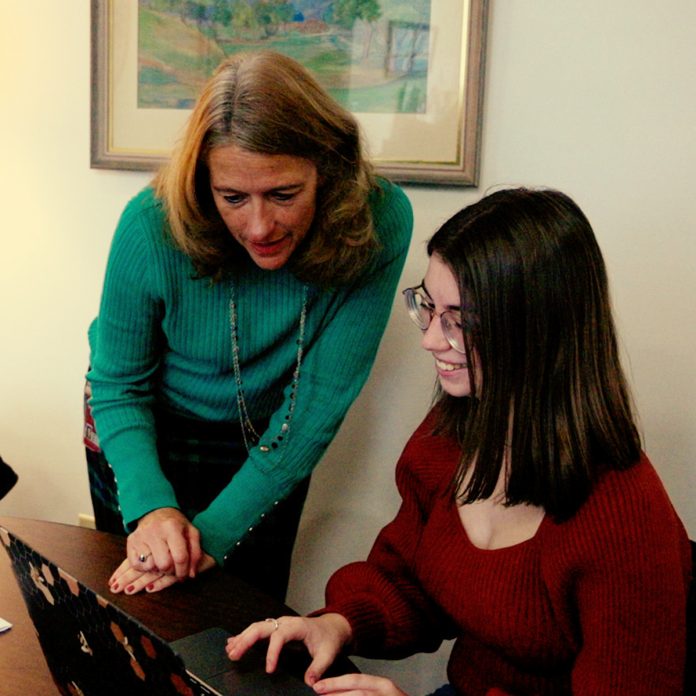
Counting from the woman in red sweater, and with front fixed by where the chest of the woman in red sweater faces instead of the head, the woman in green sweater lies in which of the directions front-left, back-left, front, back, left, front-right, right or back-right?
right

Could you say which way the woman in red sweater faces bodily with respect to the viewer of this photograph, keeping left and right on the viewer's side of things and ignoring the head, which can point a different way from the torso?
facing the viewer and to the left of the viewer

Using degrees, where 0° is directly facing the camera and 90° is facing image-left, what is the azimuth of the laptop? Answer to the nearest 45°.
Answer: approximately 225°

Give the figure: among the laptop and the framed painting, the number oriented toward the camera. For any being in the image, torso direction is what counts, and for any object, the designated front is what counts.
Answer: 1

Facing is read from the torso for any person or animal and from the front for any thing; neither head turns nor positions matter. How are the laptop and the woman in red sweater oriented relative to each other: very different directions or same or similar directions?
very different directions

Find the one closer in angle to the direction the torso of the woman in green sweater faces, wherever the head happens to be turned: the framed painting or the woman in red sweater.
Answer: the woman in red sweater

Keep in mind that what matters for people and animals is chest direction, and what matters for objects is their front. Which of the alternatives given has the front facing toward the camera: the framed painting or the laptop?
the framed painting

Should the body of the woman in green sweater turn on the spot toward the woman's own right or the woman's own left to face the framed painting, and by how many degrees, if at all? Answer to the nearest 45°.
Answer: approximately 180°

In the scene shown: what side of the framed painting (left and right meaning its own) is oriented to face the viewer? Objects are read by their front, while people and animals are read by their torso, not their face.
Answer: front

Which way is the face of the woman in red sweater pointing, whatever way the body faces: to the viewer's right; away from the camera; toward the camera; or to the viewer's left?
to the viewer's left

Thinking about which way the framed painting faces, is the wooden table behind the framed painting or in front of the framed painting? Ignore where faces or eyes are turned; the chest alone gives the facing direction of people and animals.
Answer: in front

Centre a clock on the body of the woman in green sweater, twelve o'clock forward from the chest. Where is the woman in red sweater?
The woman in red sweater is roughly at 11 o'clock from the woman in green sweater.

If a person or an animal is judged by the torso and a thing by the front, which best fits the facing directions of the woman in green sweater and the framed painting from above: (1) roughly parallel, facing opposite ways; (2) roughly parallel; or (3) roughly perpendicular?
roughly parallel

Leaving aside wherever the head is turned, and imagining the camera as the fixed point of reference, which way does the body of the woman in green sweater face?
toward the camera

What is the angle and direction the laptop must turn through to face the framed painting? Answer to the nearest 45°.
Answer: approximately 45° to its left

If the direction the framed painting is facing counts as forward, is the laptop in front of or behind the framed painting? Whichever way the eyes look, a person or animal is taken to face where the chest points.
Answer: in front
